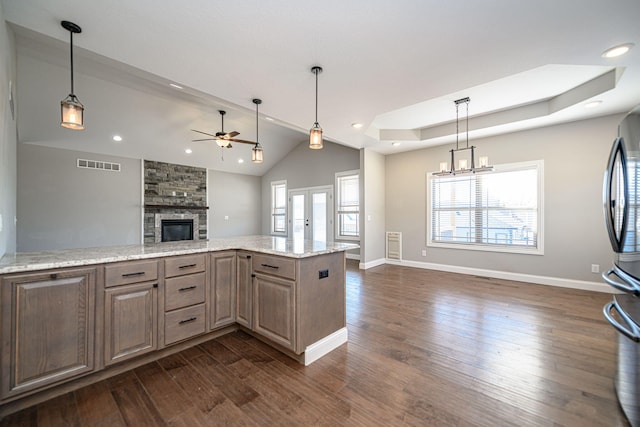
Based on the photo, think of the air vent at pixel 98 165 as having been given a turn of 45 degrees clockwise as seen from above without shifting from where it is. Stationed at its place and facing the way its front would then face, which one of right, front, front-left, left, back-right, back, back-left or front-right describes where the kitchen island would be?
front-left

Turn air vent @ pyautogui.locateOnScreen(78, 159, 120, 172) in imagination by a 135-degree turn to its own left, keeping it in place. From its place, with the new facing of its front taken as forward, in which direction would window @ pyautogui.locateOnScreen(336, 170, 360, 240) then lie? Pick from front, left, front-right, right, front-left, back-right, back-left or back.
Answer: right

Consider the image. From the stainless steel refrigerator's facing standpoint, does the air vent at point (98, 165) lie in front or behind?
in front

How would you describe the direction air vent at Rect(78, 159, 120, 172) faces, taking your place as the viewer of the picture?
facing the viewer

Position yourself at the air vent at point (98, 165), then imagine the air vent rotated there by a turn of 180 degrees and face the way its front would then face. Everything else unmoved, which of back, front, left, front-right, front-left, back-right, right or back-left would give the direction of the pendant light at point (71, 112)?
back

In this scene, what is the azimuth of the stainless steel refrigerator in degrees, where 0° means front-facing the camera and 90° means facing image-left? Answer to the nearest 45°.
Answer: approximately 90°

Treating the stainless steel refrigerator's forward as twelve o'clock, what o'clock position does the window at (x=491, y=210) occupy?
The window is roughly at 2 o'clock from the stainless steel refrigerator.

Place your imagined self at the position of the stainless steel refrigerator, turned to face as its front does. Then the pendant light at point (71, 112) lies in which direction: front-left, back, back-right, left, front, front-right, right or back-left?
front-left

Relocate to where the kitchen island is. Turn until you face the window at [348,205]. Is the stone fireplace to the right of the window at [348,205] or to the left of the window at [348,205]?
left

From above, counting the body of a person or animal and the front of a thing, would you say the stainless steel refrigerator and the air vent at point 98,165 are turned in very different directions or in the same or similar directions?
very different directions

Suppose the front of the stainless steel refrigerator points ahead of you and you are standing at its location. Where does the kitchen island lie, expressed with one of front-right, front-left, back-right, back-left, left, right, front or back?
front-left

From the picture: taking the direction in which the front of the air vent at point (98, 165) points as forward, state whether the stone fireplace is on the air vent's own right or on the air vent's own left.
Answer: on the air vent's own left

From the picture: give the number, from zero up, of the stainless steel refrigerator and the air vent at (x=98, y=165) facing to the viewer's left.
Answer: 1
